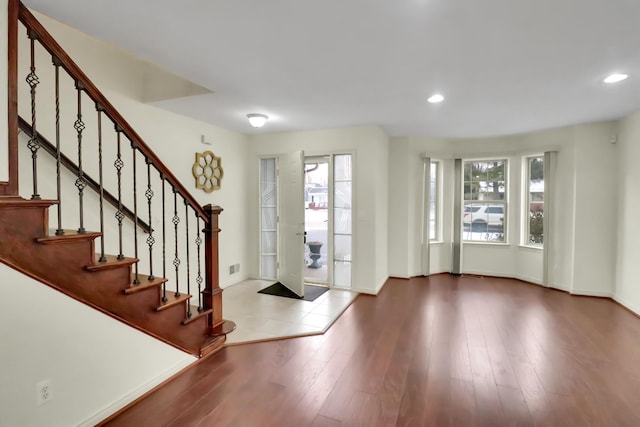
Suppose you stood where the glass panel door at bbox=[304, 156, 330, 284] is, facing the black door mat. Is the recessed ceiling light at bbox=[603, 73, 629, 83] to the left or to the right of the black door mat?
left

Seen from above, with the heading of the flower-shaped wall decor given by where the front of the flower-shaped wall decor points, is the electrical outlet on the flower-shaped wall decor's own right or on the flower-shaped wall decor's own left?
on the flower-shaped wall decor's own right

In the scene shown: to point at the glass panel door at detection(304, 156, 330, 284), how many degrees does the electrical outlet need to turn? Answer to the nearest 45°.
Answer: approximately 90° to its left

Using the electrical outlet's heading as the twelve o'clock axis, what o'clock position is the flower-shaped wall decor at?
The flower-shaped wall decor is roughly at 9 o'clock from the electrical outlet.

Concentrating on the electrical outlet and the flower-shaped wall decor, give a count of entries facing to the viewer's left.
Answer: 0

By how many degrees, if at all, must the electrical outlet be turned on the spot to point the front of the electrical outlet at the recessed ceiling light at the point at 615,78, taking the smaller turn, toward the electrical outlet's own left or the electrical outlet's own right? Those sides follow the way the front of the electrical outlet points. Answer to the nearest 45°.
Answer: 0° — it already faces it

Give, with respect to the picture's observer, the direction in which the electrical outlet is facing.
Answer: facing the viewer and to the right of the viewer

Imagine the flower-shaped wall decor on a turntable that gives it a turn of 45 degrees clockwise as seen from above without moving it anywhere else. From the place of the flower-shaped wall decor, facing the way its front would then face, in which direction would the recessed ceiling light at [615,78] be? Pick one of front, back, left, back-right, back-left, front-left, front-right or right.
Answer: front-left

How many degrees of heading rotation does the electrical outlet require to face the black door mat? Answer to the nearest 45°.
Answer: approximately 90° to its left

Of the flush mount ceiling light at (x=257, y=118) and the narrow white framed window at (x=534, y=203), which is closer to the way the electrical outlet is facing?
the narrow white framed window
